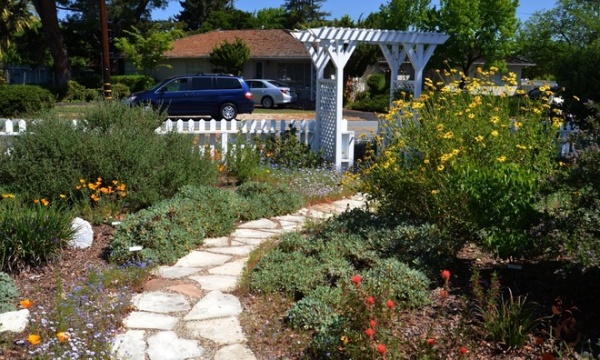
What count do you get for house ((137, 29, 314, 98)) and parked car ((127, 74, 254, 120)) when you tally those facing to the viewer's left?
1

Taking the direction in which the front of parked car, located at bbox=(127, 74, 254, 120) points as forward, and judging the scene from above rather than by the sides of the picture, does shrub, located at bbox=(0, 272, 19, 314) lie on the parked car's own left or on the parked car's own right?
on the parked car's own left

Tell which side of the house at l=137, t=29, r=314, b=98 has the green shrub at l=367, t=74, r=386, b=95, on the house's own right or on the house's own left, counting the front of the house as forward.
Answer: on the house's own left

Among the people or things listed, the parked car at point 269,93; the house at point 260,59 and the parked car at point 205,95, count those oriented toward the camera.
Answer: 1

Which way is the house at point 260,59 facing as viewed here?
toward the camera

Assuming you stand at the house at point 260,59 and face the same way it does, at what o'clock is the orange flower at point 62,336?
The orange flower is roughly at 12 o'clock from the house.

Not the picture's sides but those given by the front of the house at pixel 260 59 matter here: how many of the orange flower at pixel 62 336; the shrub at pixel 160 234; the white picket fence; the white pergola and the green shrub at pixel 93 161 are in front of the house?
5

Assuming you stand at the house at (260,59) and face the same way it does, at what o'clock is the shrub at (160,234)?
The shrub is roughly at 12 o'clock from the house.

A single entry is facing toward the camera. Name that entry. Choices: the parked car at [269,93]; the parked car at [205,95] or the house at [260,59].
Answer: the house

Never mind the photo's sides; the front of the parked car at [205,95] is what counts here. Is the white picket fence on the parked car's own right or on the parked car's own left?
on the parked car's own left

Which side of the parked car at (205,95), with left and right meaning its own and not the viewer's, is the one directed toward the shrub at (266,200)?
left

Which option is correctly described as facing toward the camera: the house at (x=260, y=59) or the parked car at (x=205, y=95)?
the house
